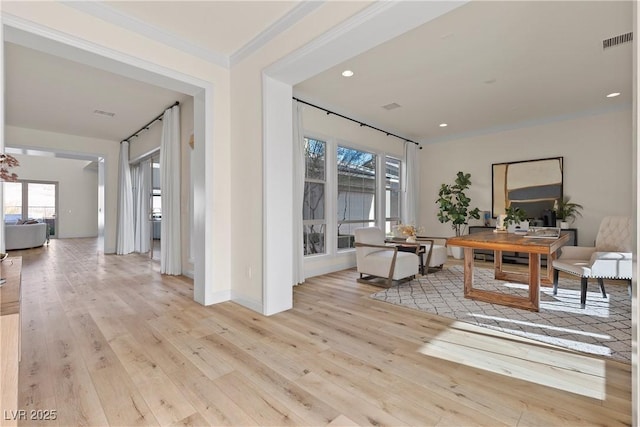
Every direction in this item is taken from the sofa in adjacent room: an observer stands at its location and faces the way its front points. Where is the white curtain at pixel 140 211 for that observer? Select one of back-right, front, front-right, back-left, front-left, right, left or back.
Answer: back-right

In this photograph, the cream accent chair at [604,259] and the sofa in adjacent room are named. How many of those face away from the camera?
1

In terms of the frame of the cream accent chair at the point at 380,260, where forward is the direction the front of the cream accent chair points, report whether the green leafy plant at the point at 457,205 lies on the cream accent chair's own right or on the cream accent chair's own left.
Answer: on the cream accent chair's own left

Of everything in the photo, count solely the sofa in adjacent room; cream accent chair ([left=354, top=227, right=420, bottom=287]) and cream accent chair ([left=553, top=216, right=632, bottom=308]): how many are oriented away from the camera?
1

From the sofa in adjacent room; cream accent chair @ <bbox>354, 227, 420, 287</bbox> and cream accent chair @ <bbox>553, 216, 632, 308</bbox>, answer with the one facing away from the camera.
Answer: the sofa in adjacent room

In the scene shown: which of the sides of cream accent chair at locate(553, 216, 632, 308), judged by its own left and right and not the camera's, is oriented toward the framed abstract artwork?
right

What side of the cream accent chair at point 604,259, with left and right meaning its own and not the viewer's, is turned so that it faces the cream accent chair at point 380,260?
front

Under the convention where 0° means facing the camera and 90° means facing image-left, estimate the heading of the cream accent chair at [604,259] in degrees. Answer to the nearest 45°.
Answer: approximately 45°

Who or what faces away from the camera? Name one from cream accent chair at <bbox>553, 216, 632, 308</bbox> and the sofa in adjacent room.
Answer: the sofa in adjacent room

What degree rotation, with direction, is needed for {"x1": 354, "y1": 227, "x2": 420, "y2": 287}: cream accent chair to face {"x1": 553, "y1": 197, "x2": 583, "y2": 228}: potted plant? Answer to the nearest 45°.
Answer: approximately 90° to its left

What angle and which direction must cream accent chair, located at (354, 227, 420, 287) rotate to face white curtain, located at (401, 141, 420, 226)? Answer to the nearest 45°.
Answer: approximately 135° to its left

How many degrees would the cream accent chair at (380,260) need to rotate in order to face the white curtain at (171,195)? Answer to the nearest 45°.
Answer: approximately 135° to its right
